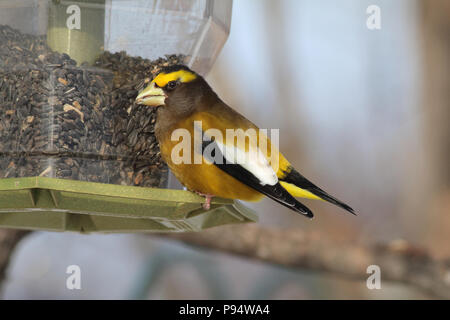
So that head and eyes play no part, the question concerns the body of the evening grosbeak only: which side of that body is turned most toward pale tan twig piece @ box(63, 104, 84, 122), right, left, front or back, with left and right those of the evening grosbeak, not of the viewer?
front

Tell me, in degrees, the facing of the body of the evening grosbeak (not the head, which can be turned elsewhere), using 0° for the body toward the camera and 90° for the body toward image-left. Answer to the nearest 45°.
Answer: approximately 90°
